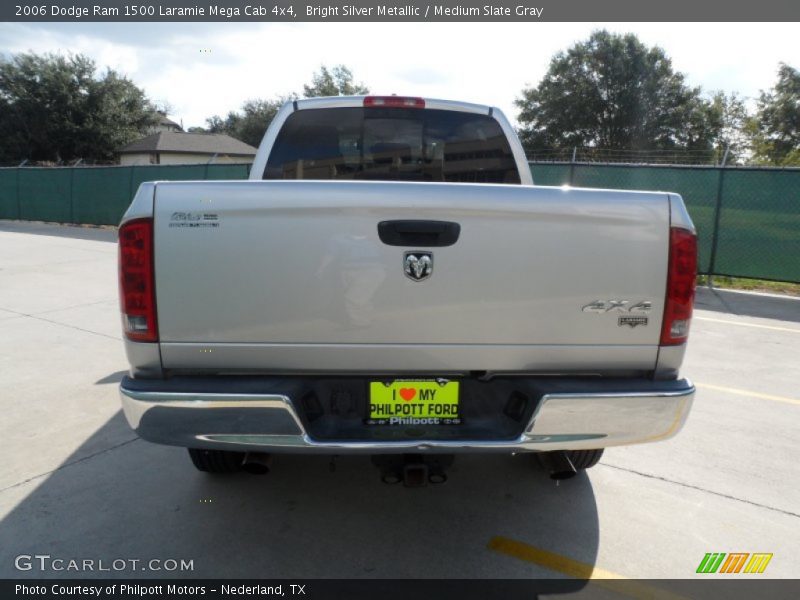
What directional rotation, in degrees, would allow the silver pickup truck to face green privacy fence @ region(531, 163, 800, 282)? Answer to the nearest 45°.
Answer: approximately 45° to its right

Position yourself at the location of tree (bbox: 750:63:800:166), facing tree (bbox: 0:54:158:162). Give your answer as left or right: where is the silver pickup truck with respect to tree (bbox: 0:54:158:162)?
left

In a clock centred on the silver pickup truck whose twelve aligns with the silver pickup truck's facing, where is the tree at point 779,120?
The tree is roughly at 1 o'clock from the silver pickup truck.

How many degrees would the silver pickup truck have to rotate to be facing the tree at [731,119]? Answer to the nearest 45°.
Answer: approximately 45° to its right

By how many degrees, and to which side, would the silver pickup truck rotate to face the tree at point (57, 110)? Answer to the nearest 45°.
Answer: approximately 45° to its left

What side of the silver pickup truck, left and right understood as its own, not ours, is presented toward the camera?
back
